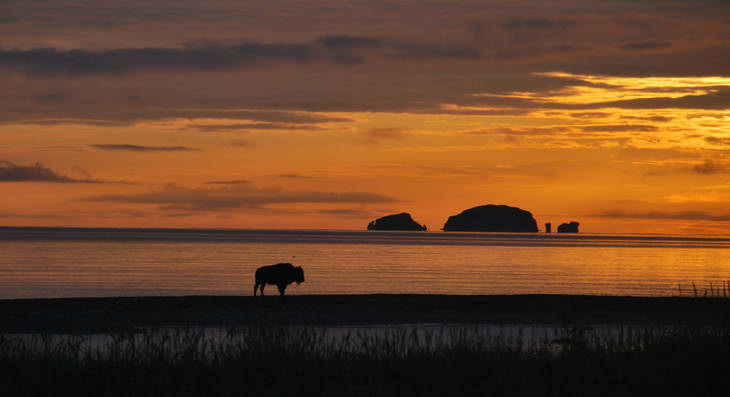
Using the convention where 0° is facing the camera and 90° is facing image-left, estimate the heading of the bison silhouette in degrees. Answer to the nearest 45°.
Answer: approximately 270°
